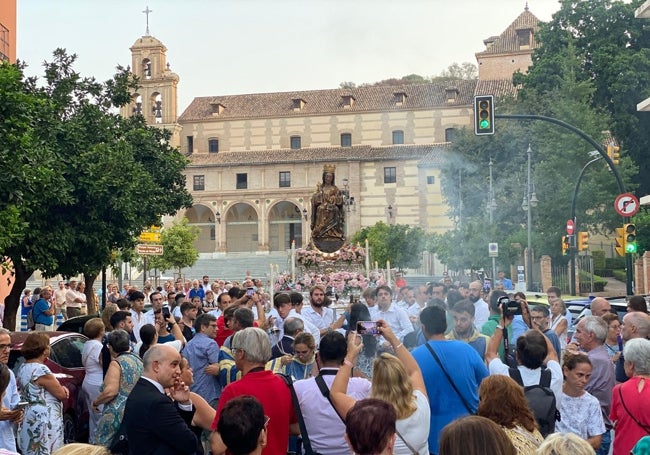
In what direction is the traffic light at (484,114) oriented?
toward the camera

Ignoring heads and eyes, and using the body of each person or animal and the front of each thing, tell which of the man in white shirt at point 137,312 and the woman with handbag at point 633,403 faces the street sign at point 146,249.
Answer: the woman with handbag

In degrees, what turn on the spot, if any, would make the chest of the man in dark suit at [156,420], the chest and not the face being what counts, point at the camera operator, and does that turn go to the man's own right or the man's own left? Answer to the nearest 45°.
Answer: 0° — they already face them

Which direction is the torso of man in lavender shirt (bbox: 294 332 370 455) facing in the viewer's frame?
away from the camera

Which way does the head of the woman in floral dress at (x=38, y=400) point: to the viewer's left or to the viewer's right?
to the viewer's right

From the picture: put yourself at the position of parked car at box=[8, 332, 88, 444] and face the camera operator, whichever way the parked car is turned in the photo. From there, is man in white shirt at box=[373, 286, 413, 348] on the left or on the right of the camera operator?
left

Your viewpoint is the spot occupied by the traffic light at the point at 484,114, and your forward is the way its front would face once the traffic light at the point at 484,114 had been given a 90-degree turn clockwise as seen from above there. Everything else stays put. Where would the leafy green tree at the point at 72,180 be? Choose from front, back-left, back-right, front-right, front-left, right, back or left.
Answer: front

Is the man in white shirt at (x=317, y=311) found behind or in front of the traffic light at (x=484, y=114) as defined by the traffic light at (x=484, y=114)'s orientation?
in front

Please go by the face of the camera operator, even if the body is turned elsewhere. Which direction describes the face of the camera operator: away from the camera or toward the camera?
away from the camera

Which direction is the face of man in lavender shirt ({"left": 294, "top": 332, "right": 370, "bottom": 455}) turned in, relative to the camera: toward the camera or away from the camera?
away from the camera

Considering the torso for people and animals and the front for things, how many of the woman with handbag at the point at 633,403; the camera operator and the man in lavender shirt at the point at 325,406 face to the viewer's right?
0

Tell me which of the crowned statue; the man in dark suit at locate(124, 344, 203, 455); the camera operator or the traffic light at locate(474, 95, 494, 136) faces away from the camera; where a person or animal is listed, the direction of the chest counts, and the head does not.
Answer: the camera operator

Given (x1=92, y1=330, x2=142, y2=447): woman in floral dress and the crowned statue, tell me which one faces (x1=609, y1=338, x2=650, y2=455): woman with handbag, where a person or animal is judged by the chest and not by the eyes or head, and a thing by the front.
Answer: the crowned statue
